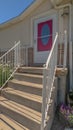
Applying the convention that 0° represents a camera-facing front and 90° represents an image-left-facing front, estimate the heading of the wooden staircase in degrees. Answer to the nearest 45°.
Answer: approximately 45°
